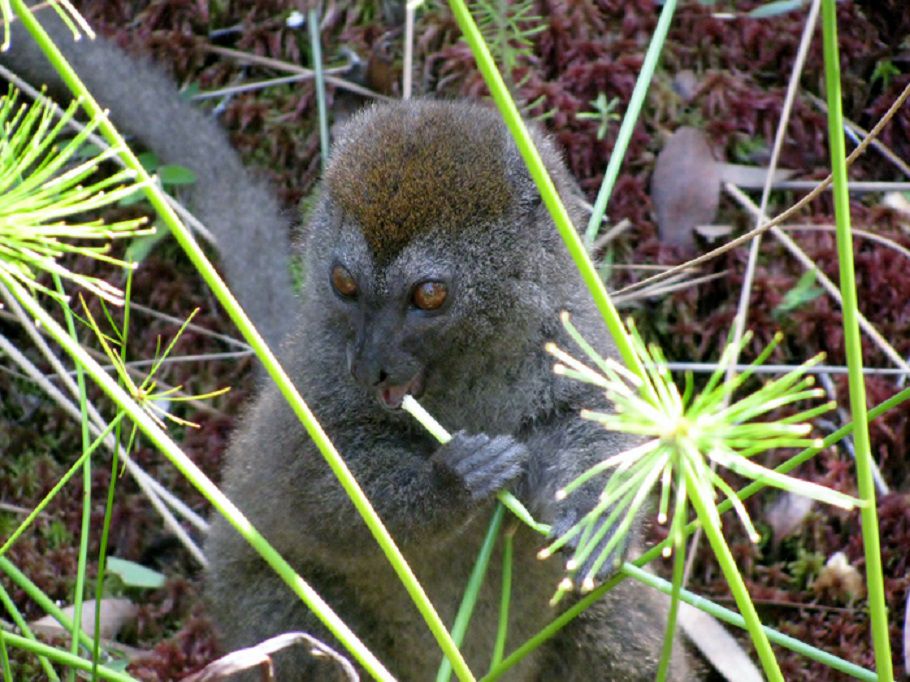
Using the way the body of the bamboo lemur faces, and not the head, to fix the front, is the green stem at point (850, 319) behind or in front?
in front

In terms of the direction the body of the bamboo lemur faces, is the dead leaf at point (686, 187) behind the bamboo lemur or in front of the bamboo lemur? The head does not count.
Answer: behind

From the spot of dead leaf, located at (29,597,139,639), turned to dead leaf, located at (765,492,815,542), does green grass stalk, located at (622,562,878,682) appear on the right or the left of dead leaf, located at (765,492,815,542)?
right

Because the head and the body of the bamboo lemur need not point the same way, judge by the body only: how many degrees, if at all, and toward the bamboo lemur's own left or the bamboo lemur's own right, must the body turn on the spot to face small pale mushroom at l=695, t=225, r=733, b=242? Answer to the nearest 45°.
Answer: approximately 135° to the bamboo lemur's own left

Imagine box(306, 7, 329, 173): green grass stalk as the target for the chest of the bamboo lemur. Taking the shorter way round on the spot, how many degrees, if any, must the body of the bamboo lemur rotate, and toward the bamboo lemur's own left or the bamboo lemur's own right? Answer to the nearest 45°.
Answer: approximately 180°

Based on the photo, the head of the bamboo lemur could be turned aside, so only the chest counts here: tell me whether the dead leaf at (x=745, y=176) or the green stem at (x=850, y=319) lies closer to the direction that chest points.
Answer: the green stem

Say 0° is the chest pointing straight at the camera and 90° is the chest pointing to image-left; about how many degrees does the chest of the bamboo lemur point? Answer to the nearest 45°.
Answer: approximately 0°

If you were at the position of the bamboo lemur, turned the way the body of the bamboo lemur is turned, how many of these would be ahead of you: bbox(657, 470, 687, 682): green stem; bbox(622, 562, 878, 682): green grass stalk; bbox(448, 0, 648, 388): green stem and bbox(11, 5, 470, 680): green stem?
4
